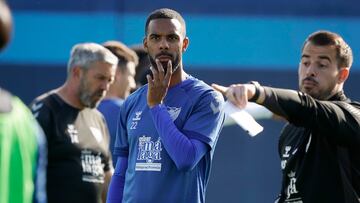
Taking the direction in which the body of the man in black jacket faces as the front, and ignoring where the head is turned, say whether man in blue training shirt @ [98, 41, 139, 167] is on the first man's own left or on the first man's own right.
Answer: on the first man's own right

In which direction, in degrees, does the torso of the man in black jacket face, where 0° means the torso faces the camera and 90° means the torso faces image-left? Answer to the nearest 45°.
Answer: approximately 45°

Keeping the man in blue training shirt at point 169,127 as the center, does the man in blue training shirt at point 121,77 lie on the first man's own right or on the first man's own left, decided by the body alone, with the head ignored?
on the first man's own right
